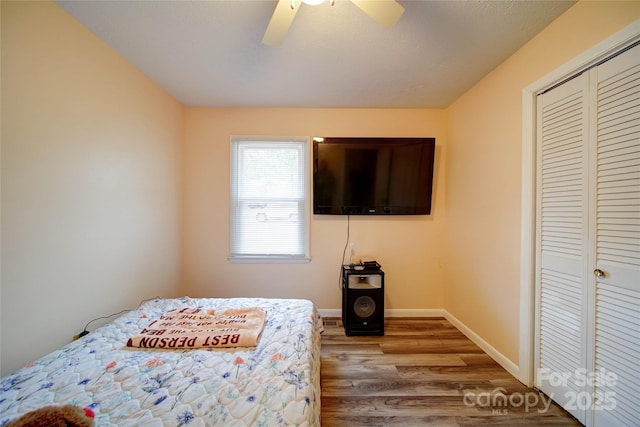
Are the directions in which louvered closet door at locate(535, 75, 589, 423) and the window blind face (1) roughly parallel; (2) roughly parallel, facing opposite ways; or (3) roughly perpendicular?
roughly perpendicular

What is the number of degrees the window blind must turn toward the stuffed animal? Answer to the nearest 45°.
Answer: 0° — it already faces it

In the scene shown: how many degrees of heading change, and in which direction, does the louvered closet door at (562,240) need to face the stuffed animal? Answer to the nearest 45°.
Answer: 0° — it already faces it

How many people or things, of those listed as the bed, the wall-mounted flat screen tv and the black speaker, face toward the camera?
2

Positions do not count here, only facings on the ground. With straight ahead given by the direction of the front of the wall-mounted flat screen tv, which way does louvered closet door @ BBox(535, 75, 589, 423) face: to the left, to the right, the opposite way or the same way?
to the right

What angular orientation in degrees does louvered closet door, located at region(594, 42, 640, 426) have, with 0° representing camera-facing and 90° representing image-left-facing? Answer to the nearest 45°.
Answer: approximately 45°

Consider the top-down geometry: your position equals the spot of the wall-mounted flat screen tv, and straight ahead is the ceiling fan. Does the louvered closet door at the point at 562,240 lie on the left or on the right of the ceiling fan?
left
